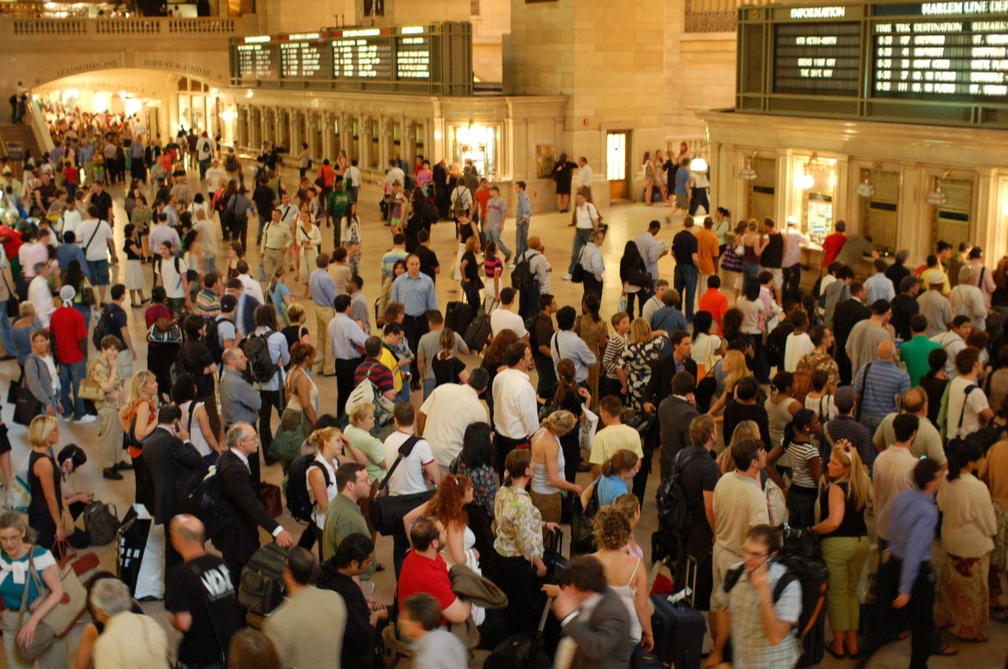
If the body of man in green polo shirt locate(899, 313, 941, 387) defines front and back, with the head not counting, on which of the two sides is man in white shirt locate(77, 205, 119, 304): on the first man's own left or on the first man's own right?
on the first man's own left

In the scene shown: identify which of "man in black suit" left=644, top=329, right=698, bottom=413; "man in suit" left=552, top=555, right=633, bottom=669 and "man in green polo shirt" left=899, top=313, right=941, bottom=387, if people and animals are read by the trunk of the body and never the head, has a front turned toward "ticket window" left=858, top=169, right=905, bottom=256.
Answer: the man in green polo shirt

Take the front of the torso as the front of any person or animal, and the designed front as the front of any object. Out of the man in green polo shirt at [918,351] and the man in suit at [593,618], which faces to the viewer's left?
the man in suit

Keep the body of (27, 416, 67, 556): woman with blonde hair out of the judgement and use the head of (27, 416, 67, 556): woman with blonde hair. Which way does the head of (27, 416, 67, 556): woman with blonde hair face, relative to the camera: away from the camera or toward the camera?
away from the camera

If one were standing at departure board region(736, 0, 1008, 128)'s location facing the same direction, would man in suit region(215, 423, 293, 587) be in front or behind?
in front

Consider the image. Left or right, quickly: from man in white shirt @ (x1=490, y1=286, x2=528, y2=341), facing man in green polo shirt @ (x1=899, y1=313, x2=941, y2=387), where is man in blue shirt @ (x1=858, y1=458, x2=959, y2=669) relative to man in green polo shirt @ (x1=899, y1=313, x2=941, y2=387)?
right

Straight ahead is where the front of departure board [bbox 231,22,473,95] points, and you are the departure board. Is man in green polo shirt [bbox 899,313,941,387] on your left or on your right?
on your left

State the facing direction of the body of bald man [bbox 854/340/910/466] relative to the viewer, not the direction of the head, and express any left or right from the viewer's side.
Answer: facing away from the viewer

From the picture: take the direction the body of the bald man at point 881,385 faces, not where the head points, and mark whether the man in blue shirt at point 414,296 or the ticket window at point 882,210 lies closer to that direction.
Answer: the ticket window

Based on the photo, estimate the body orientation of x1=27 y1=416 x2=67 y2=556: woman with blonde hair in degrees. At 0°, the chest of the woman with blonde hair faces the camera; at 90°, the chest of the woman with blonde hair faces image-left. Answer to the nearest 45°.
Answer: approximately 270°
